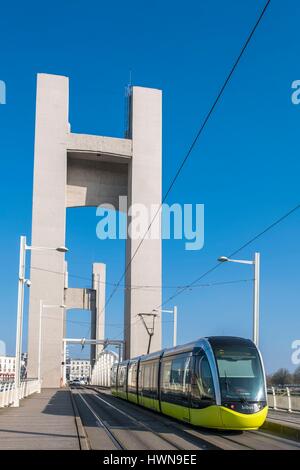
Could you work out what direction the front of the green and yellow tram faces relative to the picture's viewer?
facing the viewer and to the right of the viewer

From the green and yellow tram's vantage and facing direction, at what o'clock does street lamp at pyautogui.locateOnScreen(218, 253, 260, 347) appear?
The street lamp is roughly at 8 o'clock from the green and yellow tram.
